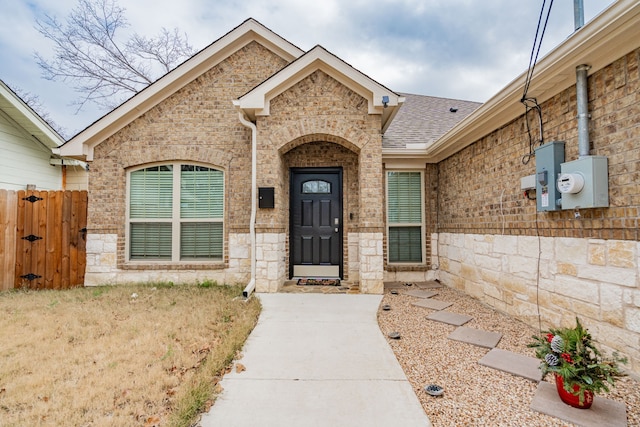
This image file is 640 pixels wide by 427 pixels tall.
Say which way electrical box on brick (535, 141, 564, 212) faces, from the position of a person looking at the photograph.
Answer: facing the viewer and to the left of the viewer

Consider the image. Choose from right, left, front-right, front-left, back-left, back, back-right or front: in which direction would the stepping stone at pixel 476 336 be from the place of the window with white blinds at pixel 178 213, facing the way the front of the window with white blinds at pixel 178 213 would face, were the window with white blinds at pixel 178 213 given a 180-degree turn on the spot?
back-right

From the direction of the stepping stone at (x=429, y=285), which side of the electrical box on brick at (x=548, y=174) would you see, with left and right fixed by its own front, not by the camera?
right

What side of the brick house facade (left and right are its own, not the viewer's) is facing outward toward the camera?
front

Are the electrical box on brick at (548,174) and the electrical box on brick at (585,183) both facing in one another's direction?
no

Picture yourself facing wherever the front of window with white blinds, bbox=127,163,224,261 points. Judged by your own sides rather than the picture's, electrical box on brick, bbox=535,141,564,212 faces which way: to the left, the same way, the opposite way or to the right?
to the right

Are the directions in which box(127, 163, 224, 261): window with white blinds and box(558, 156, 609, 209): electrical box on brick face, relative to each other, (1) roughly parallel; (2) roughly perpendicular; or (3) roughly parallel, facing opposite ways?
roughly perpendicular

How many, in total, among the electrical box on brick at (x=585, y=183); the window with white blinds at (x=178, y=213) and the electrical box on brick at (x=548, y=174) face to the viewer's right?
0

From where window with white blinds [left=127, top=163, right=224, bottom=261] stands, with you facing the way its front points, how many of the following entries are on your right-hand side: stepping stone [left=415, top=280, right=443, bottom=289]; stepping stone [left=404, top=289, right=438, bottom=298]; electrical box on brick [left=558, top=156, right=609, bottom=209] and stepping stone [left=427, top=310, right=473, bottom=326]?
0

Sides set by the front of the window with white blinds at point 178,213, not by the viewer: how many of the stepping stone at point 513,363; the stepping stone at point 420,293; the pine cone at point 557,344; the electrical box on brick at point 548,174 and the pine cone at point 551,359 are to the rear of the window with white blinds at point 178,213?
0

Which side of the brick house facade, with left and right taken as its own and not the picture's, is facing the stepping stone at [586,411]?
front

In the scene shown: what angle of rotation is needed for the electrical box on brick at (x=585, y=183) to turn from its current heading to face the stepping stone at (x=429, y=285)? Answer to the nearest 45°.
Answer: approximately 90° to its right

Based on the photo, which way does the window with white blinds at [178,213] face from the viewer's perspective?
toward the camera

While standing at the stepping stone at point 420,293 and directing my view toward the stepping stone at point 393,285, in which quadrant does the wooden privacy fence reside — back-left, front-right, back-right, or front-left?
front-left

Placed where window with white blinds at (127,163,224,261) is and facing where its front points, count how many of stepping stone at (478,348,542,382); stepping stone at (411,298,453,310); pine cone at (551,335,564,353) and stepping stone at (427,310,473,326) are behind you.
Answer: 0

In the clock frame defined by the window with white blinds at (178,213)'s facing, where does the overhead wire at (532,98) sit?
The overhead wire is roughly at 11 o'clock from the window with white blinds.
